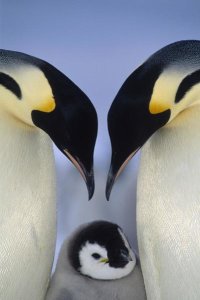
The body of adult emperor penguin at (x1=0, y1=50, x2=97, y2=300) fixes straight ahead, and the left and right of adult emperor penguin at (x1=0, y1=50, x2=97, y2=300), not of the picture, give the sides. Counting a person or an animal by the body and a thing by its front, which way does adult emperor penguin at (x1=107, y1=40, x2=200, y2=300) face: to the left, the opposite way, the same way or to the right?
the opposite way

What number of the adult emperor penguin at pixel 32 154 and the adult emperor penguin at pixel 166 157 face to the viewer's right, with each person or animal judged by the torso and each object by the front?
1

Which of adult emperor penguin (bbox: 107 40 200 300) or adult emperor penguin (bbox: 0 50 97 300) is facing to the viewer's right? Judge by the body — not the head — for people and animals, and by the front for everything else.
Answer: adult emperor penguin (bbox: 0 50 97 300)

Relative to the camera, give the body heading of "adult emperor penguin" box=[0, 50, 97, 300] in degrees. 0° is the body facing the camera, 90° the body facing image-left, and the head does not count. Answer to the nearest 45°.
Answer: approximately 270°

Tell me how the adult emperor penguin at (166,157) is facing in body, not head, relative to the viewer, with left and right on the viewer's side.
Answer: facing to the left of the viewer
